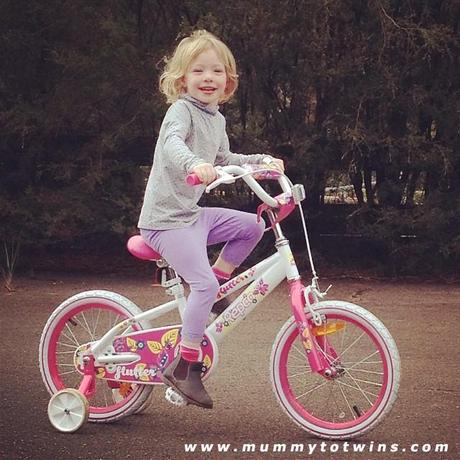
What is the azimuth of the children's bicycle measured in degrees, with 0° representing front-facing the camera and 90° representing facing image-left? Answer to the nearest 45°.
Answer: approximately 270°

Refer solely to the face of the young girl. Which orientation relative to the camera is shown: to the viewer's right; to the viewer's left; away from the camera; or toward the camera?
toward the camera
